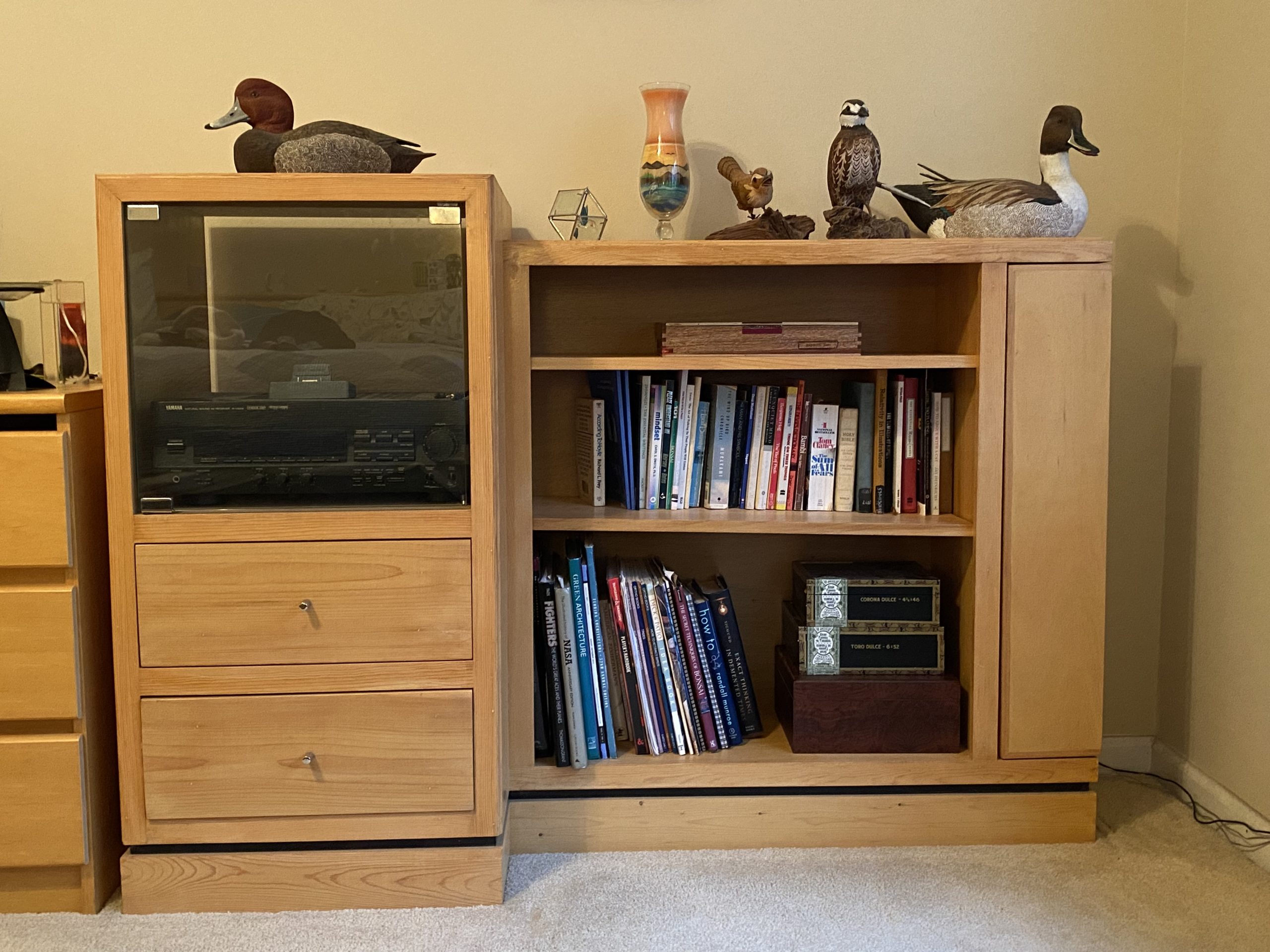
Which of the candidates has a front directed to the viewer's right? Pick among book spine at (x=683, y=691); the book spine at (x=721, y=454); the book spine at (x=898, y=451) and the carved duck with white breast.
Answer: the carved duck with white breast

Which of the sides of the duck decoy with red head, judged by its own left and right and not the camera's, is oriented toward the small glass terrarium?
back

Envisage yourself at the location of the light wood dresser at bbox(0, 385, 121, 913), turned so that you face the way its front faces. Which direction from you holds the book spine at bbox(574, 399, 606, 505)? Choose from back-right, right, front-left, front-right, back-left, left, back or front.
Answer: left

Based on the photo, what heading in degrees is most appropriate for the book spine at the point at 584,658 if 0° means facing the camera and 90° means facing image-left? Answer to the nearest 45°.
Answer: approximately 0°

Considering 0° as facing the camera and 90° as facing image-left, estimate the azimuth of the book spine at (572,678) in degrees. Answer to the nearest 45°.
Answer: approximately 0°

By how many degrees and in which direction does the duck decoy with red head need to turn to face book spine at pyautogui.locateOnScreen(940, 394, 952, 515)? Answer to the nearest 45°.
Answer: approximately 180°
